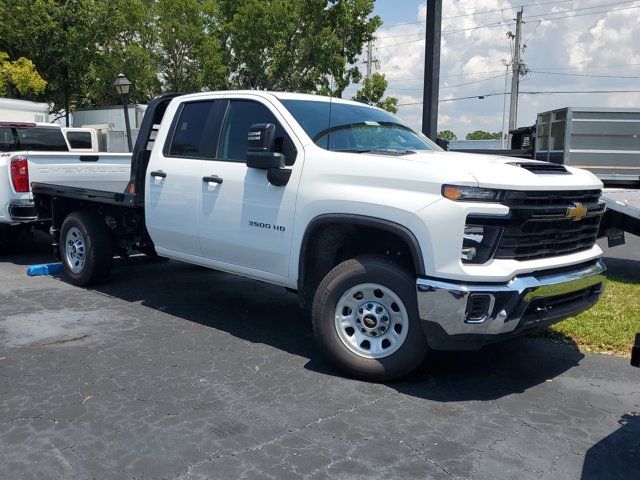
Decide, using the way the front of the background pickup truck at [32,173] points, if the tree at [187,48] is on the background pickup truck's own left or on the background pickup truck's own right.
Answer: on the background pickup truck's own right

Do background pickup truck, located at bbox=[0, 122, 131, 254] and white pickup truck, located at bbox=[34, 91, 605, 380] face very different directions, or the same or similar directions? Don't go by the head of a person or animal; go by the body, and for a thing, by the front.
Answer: very different directions

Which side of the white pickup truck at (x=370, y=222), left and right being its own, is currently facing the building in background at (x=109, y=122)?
back

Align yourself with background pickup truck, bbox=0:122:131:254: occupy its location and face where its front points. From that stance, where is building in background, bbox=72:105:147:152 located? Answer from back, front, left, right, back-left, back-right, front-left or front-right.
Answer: front-right

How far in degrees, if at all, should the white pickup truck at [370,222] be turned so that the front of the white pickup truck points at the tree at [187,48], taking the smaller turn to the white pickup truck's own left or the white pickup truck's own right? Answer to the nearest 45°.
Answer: approximately 135° to the white pickup truck's own left

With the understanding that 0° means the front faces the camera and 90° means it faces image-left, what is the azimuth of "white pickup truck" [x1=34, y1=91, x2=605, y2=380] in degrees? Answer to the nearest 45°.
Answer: approximately 315°

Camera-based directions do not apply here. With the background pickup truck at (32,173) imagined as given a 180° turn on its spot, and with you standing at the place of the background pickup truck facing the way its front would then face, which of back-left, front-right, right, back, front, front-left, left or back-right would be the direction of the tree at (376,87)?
left

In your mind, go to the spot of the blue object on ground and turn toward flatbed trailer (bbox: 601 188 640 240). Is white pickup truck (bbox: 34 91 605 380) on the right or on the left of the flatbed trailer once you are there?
right

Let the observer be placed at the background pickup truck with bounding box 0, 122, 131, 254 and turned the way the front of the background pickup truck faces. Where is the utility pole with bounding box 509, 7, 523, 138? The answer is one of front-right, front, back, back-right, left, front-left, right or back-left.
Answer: right

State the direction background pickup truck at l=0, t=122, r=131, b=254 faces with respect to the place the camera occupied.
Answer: facing away from the viewer and to the left of the viewer

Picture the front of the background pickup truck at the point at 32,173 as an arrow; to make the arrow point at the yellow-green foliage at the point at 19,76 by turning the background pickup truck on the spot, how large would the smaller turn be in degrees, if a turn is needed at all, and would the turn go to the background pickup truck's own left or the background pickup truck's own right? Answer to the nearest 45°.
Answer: approximately 45° to the background pickup truck's own right

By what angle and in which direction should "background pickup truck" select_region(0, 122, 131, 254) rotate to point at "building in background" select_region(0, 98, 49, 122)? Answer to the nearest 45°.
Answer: approximately 45° to its right
